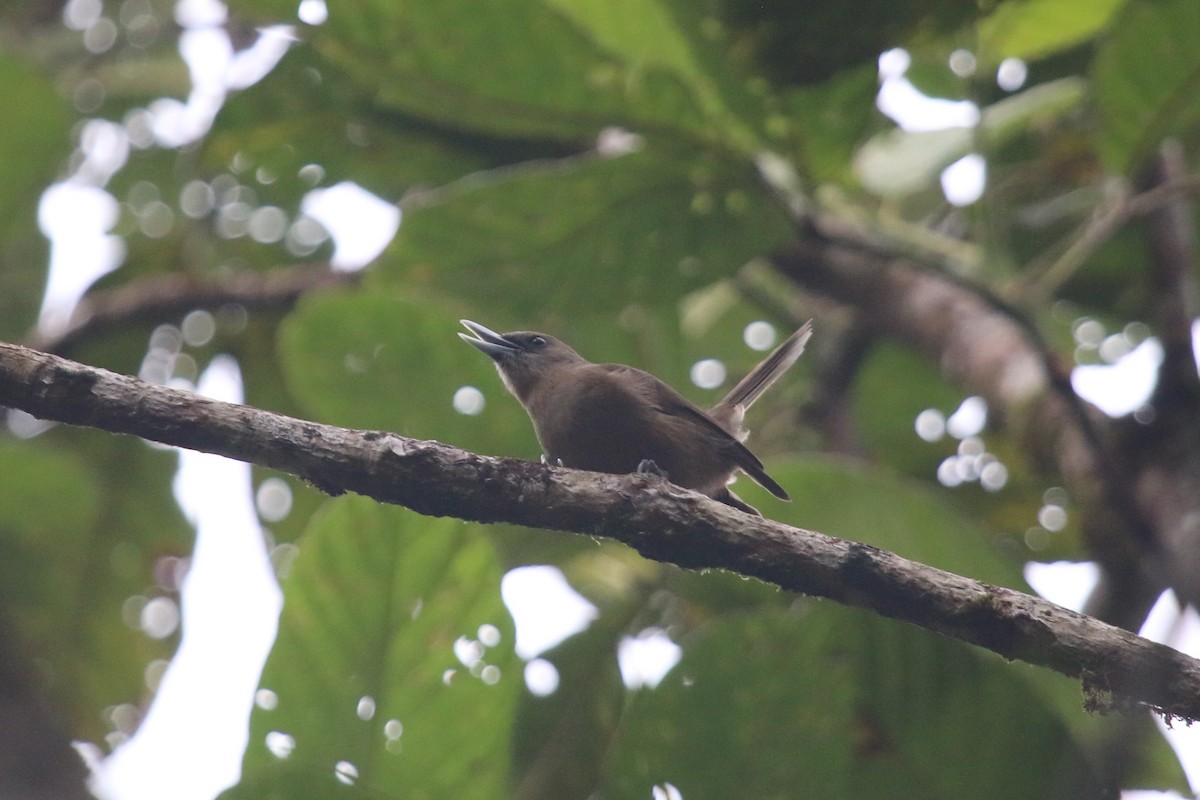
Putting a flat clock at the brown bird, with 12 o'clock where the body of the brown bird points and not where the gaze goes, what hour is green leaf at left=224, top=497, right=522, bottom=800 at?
The green leaf is roughly at 2 o'clock from the brown bird.

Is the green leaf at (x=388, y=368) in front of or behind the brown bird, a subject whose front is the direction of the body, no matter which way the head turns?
in front

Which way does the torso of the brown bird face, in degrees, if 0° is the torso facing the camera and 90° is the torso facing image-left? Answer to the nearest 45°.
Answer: approximately 90°
